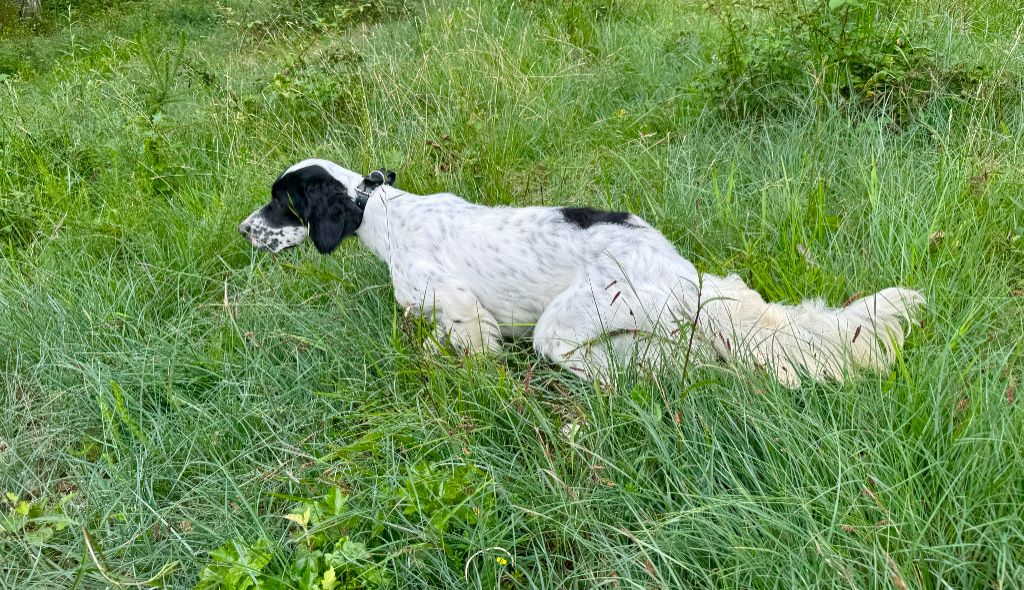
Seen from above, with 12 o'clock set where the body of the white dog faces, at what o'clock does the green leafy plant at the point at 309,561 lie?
The green leafy plant is roughly at 10 o'clock from the white dog.

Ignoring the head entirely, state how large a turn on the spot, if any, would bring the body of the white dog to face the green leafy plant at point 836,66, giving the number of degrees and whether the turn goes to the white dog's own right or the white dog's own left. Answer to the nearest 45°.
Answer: approximately 135° to the white dog's own right

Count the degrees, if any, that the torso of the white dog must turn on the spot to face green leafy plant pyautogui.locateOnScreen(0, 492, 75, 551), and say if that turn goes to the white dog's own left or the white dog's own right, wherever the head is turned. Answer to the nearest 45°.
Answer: approximately 45° to the white dog's own left

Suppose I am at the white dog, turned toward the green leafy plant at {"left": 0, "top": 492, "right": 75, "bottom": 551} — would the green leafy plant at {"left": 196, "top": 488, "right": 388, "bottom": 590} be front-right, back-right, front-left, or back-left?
front-left

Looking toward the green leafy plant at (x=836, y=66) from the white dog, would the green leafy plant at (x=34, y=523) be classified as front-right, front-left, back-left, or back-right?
back-left

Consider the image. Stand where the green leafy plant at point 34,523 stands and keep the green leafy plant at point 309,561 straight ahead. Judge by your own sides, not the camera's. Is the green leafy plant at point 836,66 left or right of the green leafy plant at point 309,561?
left

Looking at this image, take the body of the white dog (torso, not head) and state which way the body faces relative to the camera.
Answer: to the viewer's left
